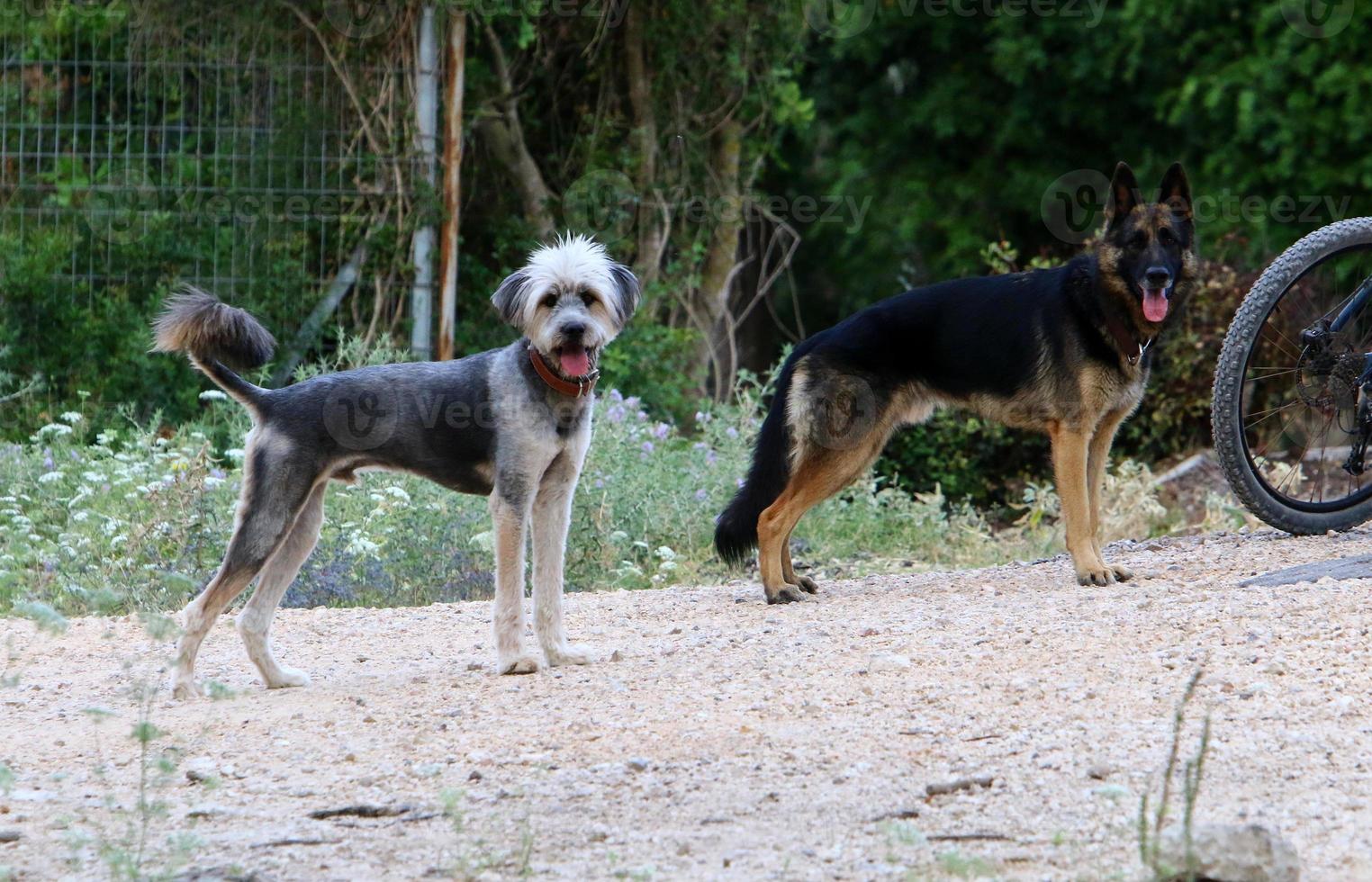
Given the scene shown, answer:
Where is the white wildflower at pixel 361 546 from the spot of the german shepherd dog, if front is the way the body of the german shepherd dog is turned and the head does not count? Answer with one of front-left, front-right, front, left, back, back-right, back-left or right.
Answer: back

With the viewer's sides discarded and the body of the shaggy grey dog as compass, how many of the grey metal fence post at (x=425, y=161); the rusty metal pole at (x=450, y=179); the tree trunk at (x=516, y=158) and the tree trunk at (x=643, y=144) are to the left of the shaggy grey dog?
4

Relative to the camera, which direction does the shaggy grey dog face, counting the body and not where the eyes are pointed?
to the viewer's right

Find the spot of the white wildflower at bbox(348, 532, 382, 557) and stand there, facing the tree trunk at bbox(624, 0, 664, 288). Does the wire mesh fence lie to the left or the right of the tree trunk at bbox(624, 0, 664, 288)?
left

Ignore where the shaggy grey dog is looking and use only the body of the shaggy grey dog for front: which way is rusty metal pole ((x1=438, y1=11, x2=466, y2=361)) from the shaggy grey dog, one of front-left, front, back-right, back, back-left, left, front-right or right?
left

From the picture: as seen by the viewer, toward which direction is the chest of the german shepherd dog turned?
to the viewer's right

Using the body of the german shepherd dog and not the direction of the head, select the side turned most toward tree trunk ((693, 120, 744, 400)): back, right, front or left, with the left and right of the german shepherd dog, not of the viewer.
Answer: left

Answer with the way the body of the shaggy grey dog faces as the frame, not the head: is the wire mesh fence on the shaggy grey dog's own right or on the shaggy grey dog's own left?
on the shaggy grey dog's own left

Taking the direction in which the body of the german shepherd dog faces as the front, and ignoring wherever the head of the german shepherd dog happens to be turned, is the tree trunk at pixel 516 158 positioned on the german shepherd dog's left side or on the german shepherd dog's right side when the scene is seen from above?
on the german shepherd dog's left side

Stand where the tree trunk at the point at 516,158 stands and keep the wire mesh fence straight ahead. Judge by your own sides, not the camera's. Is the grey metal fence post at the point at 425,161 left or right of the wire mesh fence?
left
